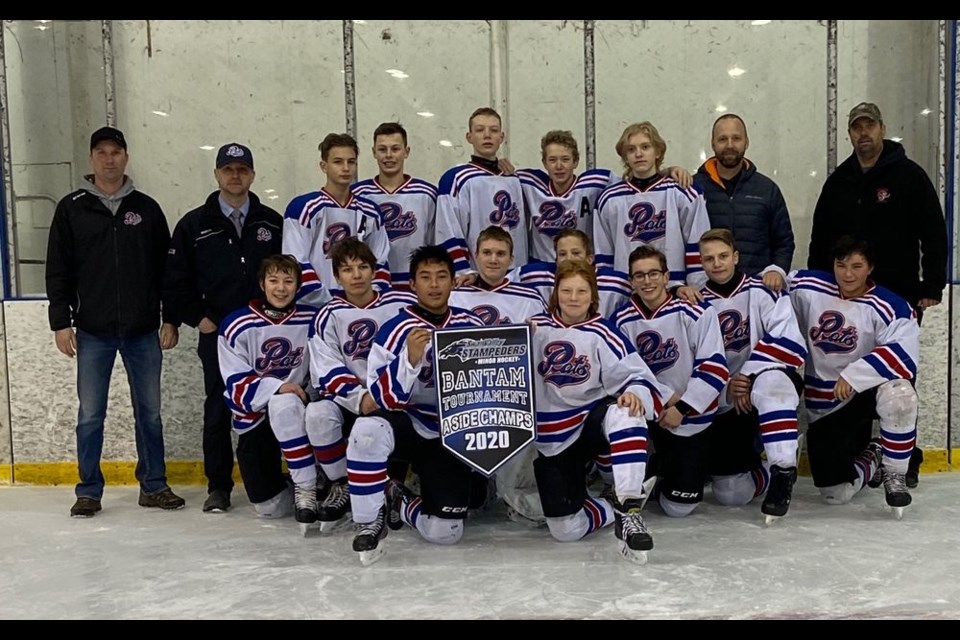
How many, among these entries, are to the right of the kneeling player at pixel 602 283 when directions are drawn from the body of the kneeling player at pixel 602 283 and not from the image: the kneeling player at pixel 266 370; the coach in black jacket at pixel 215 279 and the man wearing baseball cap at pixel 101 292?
3

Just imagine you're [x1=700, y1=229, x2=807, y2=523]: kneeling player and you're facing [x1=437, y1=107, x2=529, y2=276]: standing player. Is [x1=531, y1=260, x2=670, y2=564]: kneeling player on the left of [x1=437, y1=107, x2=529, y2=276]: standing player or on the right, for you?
left

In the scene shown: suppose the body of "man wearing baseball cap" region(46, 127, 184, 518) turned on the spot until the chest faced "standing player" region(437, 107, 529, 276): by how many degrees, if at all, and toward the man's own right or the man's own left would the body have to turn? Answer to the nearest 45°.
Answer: approximately 90° to the man's own left

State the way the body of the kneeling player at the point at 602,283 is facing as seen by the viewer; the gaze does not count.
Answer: toward the camera

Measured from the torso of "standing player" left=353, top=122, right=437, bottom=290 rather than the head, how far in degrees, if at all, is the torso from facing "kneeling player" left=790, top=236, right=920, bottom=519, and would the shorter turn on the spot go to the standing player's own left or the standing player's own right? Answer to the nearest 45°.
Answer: approximately 90° to the standing player's own left

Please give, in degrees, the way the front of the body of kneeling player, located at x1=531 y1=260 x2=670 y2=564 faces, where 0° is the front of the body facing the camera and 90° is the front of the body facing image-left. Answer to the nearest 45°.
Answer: approximately 0°

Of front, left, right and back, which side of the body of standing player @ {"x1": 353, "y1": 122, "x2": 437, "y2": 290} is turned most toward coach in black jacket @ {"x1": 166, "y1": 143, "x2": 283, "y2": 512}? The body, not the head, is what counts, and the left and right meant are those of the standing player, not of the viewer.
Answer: right

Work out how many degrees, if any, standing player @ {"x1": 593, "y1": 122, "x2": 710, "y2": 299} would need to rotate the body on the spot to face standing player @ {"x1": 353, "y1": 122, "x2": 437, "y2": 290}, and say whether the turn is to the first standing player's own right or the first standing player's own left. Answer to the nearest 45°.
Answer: approximately 90° to the first standing player's own right

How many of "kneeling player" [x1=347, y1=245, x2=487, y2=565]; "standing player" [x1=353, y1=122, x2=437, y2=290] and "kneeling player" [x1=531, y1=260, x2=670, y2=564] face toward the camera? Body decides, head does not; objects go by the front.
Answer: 3

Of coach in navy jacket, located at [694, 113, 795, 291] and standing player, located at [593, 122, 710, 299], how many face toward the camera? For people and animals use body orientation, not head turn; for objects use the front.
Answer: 2

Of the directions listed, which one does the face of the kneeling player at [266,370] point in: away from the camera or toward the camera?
toward the camera

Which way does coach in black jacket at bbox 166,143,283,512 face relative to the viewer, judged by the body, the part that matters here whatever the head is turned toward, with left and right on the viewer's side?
facing the viewer
